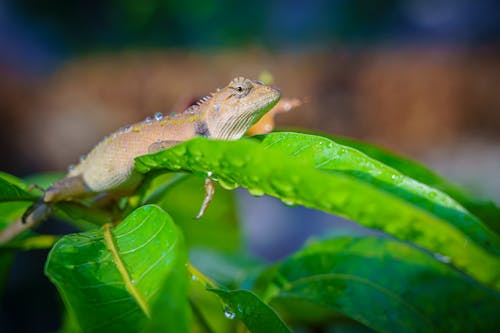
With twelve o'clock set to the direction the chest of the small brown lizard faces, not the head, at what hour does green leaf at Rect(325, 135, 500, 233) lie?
The green leaf is roughly at 1 o'clock from the small brown lizard.

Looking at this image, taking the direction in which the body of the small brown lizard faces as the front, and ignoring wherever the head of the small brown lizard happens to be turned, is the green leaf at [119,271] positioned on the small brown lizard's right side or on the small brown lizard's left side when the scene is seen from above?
on the small brown lizard's right side

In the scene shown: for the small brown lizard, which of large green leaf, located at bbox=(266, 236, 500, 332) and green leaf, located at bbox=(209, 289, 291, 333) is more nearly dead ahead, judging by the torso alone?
the large green leaf

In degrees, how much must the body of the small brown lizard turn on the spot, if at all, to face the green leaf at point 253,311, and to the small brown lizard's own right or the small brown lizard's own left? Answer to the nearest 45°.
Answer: approximately 90° to the small brown lizard's own right

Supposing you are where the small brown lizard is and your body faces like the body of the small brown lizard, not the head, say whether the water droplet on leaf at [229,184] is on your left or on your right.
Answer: on your right

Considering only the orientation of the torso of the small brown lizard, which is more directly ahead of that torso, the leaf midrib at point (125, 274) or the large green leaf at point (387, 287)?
the large green leaf

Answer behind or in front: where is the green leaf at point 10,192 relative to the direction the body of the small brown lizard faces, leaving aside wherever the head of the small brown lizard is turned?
behind

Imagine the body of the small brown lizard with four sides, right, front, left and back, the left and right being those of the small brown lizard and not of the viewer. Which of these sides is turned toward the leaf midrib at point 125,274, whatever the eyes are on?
right

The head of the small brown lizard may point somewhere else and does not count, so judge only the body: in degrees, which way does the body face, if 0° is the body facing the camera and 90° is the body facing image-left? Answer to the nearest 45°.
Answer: approximately 270°

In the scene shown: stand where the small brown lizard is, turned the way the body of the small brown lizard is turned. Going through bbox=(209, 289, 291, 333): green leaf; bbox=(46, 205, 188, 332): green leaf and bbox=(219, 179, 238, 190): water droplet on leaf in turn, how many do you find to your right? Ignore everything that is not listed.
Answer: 3

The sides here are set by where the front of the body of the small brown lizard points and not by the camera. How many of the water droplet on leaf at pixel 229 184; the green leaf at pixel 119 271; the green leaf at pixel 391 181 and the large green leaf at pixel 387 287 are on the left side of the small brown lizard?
0

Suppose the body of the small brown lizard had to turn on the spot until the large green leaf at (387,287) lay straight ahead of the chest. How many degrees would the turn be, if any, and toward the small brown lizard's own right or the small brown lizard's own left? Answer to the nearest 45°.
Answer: approximately 45° to the small brown lizard's own right
